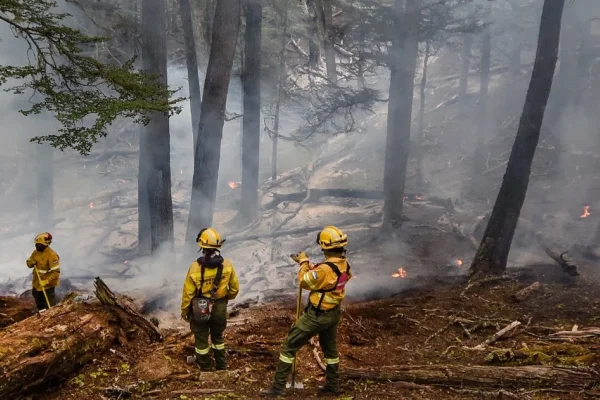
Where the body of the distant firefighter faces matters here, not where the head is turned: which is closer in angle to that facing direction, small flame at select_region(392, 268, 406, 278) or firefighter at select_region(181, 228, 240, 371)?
the firefighter

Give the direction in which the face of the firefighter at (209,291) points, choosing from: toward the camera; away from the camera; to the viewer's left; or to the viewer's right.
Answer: away from the camera

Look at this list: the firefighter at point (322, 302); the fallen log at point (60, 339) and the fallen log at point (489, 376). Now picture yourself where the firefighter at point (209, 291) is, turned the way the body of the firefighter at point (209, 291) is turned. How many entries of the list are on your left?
1

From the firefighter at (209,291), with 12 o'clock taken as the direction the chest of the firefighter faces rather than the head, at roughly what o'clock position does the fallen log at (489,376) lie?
The fallen log is roughly at 4 o'clock from the firefighter.

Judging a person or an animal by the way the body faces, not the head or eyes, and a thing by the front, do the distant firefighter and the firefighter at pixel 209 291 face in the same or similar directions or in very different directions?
very different directions

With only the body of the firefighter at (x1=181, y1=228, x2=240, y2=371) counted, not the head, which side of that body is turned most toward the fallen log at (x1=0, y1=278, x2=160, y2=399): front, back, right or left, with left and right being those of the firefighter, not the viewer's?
left

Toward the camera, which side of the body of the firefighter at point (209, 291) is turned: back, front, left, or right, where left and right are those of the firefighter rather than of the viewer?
back

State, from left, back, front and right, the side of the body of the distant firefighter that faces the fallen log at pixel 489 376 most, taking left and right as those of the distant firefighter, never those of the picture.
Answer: left

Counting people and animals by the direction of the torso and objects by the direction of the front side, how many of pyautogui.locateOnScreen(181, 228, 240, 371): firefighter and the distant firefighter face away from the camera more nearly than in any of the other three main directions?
1

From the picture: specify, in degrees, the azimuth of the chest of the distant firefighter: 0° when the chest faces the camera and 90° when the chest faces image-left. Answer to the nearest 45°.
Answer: approximately 45°

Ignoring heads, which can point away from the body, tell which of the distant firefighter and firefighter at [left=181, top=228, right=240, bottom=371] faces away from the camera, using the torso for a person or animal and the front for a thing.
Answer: the firefighter
